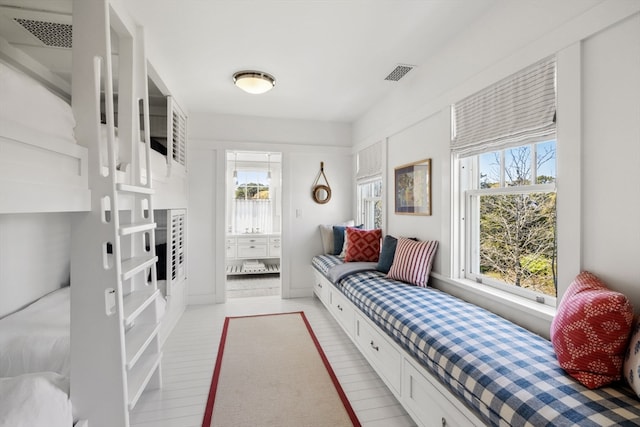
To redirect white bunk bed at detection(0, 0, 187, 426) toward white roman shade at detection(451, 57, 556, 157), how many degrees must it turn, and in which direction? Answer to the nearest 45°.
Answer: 0° — it already faces it

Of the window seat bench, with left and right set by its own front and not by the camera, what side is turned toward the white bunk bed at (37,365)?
front

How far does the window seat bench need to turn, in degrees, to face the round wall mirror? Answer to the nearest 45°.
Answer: approximately 90° to its right

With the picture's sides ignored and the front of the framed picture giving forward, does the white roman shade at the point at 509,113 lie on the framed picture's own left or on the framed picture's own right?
on the framed picture's own left

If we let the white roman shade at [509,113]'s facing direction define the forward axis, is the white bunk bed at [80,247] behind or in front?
in front

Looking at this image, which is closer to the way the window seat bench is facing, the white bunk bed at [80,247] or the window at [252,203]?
the white bunk bed

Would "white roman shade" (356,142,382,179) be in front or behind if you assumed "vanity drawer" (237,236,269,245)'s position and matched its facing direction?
in front

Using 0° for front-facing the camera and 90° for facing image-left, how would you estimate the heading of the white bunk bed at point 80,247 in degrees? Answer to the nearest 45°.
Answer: approximately 315°
